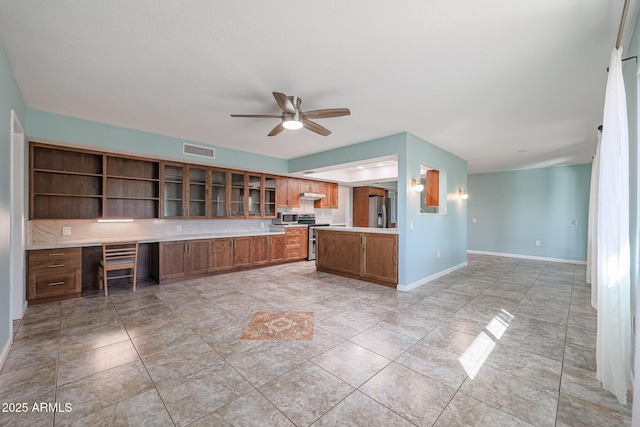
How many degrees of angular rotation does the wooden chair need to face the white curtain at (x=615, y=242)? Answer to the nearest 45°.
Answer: approximately 135° to its right

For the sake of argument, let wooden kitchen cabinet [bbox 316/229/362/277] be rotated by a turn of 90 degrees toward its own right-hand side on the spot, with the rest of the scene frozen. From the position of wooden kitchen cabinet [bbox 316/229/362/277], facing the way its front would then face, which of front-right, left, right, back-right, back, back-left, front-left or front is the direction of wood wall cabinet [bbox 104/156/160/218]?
front-left

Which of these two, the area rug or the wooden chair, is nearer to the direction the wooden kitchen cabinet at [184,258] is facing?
the area rug

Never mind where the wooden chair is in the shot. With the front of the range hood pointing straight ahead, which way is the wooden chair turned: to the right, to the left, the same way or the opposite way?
the opposite way

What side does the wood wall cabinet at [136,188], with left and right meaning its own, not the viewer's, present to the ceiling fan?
front

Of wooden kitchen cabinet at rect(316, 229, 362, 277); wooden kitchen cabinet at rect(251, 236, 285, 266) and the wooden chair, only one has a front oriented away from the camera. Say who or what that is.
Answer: the wooden chair

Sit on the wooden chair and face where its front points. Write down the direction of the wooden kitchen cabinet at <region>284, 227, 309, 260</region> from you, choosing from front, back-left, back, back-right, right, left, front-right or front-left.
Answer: right

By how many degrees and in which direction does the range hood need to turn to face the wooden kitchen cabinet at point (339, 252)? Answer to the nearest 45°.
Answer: approximately 45° to its right

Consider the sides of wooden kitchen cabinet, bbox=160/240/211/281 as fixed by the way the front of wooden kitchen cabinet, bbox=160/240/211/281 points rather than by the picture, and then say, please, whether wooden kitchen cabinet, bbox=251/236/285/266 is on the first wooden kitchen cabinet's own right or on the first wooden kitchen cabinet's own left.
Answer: on the first wooden kitchen cabinet's own left

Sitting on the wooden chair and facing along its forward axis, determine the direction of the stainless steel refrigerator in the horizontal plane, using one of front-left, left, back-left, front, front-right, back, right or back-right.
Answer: right

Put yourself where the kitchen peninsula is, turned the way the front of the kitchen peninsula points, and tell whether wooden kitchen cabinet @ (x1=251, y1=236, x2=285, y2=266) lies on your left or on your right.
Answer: on your right

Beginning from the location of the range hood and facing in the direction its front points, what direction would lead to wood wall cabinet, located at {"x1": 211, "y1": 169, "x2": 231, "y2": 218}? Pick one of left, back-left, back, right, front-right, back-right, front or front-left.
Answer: right

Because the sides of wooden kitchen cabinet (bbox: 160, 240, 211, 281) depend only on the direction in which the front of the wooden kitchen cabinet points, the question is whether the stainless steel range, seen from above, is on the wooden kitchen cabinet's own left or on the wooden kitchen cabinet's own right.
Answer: on the wooden kitchen cabinet's own left

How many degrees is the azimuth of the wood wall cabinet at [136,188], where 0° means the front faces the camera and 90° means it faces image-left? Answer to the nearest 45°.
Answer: approximately 315°

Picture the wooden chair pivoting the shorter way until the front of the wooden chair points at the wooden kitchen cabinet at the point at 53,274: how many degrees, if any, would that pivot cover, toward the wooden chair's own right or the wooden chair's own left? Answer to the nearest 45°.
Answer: approximately 90° to the wooden chair's own left

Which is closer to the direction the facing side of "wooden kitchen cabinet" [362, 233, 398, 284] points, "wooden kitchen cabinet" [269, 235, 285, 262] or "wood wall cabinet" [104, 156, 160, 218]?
the wood wall cabinet
